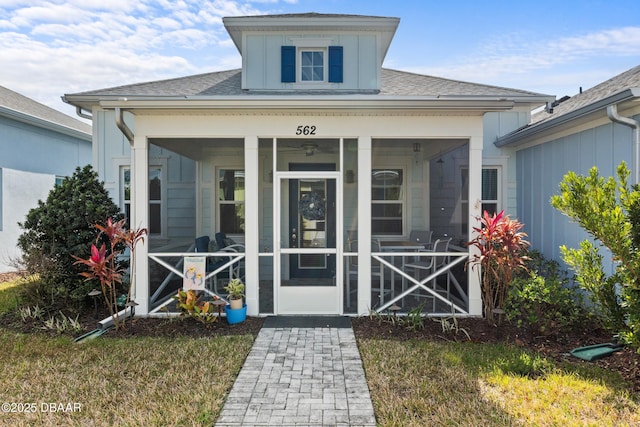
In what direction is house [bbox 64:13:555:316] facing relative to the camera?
toward the camera

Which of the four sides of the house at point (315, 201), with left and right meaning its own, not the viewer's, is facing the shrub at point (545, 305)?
left

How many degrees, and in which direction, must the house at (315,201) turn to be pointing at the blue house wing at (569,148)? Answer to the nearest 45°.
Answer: approximately 90° to its left

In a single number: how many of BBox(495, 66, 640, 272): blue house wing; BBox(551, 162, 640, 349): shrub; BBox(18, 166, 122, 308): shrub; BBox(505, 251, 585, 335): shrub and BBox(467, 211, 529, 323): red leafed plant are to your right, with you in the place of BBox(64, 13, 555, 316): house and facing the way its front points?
1

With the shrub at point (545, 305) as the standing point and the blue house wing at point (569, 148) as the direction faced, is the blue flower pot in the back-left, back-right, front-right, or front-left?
back-left

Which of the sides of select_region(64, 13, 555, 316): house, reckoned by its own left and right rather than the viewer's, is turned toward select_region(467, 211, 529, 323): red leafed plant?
front

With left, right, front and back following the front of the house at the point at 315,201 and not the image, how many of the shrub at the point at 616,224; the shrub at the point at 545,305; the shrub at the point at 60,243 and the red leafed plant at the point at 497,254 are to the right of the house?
1

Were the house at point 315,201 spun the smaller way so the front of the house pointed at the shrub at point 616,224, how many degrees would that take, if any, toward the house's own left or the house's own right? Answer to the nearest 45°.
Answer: approximately 45° to the house's own left

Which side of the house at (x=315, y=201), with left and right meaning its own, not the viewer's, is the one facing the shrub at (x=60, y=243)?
right
